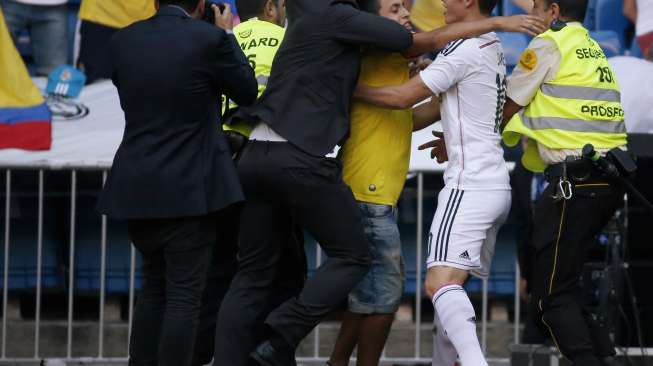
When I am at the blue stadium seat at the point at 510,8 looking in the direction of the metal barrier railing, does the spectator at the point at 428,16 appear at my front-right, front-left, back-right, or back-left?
front-right

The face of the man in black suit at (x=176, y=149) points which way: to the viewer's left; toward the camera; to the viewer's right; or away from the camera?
away from the camera

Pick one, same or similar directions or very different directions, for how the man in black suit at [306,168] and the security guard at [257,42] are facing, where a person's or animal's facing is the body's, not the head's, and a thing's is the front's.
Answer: same or similar directions

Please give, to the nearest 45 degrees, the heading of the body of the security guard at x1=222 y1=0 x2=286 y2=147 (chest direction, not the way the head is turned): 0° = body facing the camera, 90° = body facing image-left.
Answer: approximately 225°

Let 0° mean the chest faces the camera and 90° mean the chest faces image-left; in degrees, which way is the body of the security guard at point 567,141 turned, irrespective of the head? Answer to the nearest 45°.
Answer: approximately 135°

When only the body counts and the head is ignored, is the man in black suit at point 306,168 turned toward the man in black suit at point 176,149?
no

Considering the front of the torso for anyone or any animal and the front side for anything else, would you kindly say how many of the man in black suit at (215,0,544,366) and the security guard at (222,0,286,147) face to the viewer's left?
0

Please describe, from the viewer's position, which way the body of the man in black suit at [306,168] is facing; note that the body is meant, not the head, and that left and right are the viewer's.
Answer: facing away from the viewer and to the right of the viewer

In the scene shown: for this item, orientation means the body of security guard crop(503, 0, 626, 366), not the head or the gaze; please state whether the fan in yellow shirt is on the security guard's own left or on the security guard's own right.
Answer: on the security guard's own left

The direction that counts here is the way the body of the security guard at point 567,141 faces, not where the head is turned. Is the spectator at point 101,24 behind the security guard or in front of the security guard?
in front

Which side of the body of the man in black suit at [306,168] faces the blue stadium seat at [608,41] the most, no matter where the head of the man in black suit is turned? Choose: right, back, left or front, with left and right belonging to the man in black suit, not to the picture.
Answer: front
